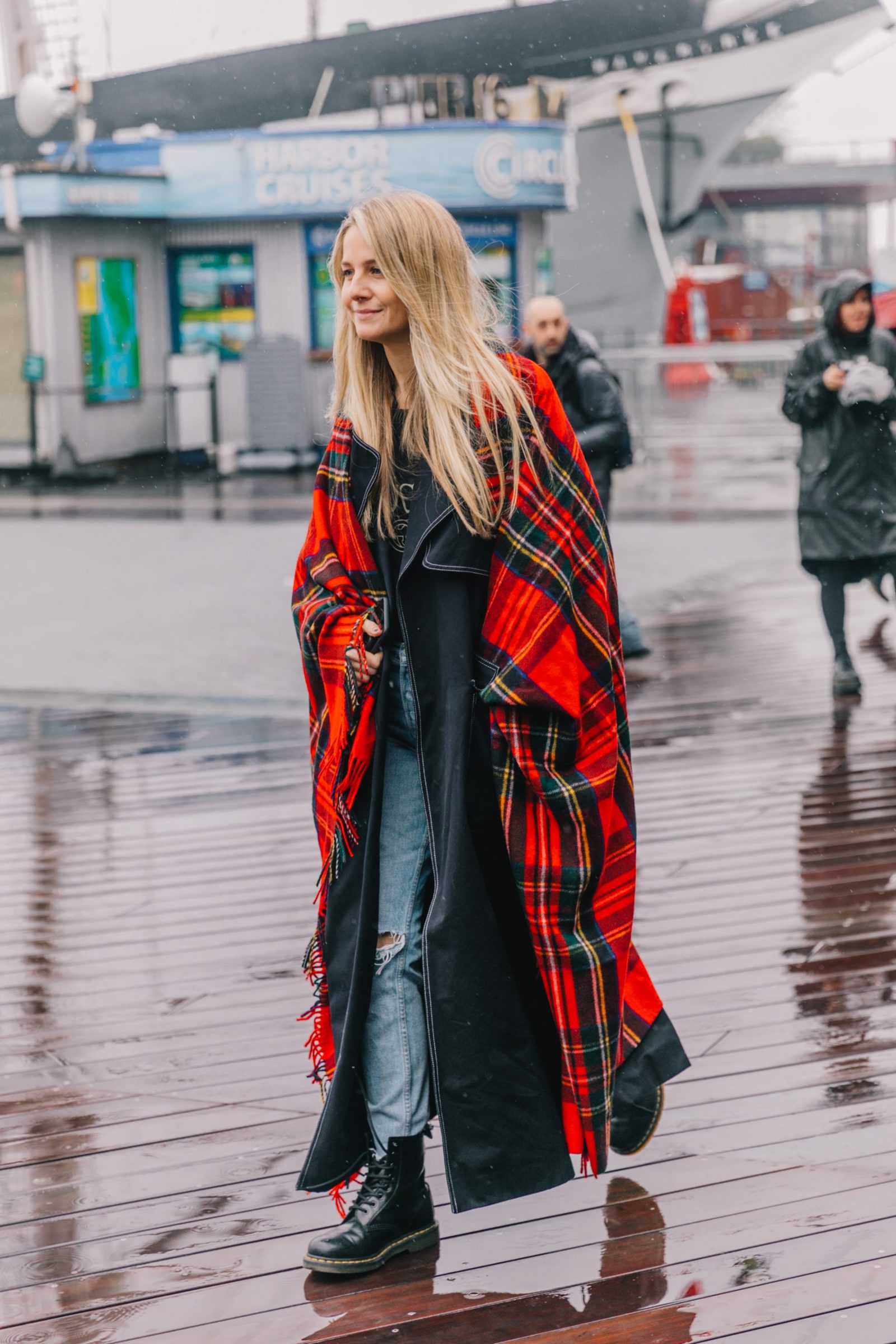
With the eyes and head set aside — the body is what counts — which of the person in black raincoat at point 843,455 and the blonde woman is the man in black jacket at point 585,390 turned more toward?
the blonde woman

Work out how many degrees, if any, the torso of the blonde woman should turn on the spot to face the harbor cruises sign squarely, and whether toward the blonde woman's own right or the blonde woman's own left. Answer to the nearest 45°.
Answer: approximately 135° to the blonde woman's own right

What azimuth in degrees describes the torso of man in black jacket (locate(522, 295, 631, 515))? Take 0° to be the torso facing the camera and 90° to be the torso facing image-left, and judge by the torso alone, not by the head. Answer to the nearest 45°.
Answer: approximately 45°

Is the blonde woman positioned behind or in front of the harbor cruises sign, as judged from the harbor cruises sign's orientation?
in front

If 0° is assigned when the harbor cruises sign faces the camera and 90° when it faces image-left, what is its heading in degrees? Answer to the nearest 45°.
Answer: approximately 0°

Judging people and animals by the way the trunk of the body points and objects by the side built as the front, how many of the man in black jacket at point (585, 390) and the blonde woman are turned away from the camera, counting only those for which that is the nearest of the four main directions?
0

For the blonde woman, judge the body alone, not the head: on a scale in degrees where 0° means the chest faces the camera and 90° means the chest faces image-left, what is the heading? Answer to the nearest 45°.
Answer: approximately 45°

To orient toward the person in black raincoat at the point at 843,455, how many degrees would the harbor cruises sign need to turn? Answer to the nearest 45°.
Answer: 0° — it already faces them

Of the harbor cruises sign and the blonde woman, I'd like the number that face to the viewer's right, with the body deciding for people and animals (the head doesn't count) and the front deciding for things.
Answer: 0

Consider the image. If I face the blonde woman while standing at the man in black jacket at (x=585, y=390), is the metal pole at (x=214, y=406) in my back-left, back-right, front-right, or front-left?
back-right

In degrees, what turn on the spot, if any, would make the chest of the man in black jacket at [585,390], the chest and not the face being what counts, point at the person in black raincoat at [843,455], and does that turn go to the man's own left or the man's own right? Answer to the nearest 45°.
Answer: approximately 135° to the man's own left

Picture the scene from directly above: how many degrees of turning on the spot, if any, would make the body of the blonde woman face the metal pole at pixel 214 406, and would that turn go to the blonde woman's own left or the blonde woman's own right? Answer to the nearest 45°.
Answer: approximately 135° to the blonde woman's own right
